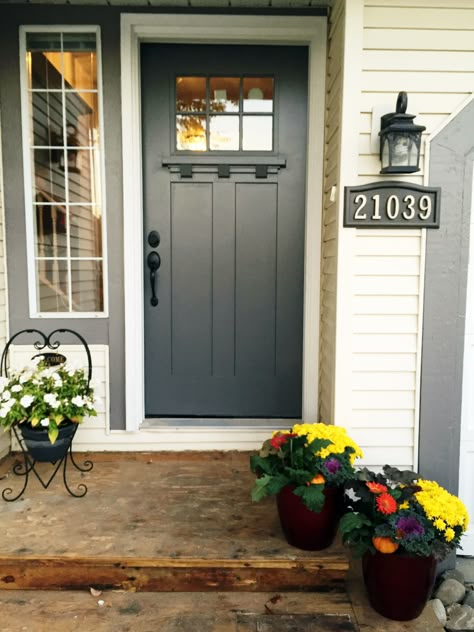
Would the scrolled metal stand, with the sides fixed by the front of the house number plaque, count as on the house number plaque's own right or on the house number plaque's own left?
on the house number plaque's own right

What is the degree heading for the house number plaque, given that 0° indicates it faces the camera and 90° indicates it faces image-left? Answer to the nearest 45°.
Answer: approximately 0°

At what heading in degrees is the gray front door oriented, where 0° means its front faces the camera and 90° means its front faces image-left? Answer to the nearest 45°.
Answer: approximately 0°

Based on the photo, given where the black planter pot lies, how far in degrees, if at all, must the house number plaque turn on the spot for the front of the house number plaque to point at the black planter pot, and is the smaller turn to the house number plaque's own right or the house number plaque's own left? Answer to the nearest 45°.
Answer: approximately 90° to the house number plaque's own right

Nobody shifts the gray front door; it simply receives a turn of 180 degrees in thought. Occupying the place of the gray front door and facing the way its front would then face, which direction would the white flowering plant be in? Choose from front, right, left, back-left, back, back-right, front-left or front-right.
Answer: back-left

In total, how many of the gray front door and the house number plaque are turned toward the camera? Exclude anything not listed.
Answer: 2
